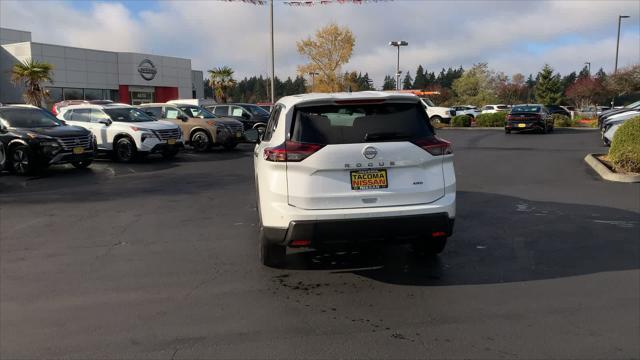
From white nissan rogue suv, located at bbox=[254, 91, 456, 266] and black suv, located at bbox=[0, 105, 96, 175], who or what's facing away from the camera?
the white nissan rogue suv

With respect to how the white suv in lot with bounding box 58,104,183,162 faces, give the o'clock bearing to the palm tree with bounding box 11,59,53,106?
The palm tree is roughly at 7 o'clock from the white suv in lot.

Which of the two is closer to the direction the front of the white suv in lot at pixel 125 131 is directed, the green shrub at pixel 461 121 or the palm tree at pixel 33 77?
the green shrub

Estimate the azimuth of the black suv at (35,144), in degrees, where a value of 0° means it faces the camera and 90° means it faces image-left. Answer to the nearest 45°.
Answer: approximately 315°

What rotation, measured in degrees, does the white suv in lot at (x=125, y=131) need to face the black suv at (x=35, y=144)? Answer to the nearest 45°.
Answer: approximately 90° to its right

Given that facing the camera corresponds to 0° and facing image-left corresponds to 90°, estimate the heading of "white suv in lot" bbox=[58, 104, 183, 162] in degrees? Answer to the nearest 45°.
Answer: approximately 315°

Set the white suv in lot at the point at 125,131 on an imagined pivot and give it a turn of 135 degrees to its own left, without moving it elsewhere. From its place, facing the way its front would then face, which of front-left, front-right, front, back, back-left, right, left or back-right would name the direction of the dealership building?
front

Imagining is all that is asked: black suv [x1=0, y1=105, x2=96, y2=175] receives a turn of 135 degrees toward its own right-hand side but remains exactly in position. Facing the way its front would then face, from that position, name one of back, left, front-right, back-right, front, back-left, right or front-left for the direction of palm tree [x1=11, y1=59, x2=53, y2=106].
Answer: right

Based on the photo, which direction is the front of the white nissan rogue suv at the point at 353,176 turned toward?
away from the camera

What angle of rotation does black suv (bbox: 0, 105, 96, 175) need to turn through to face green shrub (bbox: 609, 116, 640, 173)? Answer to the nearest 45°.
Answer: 0° — it already faces it
